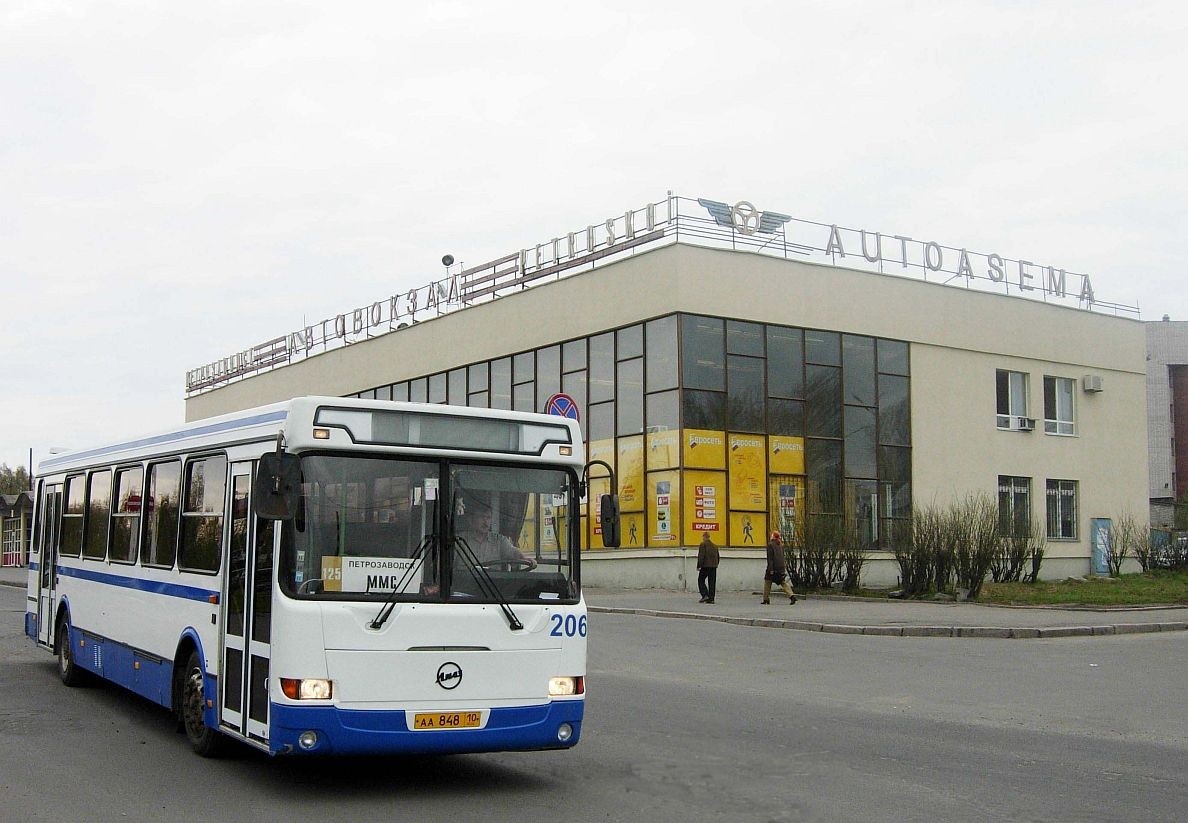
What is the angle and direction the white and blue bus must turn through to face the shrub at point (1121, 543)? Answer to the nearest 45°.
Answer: approximately 90° to its left

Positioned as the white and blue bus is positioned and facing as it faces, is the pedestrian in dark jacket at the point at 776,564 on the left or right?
on its left

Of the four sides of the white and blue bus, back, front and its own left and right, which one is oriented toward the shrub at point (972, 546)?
left

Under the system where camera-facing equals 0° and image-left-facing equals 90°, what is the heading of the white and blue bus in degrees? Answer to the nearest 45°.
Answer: approximately 315°
